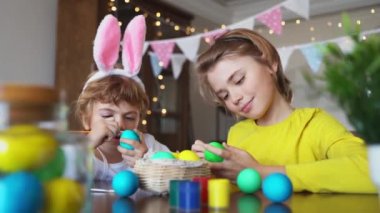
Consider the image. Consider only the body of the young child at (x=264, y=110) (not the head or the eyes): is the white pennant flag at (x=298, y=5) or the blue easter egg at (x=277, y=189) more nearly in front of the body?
the blue easter egg

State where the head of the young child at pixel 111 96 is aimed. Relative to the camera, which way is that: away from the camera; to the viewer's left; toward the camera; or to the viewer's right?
toward the camera

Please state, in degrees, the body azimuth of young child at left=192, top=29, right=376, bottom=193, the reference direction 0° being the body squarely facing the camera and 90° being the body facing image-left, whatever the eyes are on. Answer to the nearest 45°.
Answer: approximately 45°

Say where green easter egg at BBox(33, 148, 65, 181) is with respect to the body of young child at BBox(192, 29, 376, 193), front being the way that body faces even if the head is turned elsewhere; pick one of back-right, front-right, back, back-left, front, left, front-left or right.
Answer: front-left

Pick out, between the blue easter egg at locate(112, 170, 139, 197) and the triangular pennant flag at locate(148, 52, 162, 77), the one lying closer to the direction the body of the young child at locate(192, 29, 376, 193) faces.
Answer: the blue easter egg

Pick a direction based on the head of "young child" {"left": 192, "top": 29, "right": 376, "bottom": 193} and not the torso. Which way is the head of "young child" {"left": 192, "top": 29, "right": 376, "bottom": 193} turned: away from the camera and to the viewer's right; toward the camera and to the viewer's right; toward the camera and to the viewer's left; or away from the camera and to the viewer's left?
toward the camera and to the viewer's left

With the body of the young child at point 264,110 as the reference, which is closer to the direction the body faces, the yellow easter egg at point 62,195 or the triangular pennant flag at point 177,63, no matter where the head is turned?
the yellow easter egg

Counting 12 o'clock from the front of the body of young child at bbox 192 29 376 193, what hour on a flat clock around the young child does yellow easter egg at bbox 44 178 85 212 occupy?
The yellow easter egg is roughly at 11 o'clock from the young child.

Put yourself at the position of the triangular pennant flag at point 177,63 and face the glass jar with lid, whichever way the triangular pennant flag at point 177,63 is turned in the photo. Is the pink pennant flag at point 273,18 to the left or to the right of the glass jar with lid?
left
